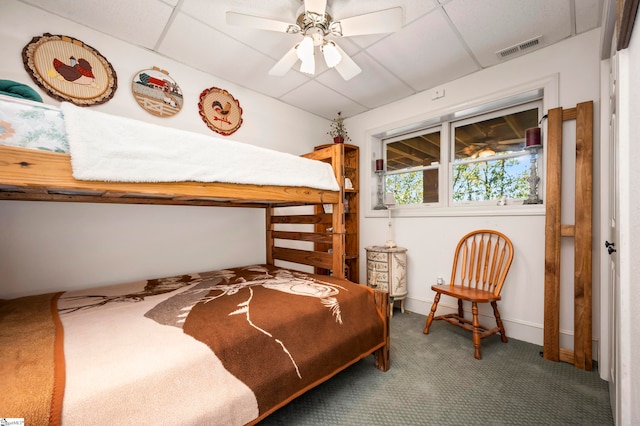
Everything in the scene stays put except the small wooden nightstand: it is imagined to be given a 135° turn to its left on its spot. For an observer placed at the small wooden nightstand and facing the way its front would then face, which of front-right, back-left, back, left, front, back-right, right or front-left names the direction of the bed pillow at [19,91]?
back-right

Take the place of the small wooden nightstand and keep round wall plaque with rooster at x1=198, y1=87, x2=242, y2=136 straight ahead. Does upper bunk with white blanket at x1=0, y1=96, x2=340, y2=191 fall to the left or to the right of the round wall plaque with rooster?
left

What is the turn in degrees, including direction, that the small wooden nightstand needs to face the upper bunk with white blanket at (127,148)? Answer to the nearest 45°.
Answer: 0° — it already faces it

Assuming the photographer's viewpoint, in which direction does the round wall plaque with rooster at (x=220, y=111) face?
facing the viewer and to the right of the viewer

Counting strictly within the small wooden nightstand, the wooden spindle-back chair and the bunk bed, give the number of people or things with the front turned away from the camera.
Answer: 0

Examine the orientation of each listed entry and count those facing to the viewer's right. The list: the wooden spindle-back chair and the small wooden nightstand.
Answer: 0

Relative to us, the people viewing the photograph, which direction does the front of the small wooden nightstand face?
facing the viewer and to the left of the viewer

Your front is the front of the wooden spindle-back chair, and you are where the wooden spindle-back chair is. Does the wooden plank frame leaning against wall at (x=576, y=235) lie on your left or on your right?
on your left

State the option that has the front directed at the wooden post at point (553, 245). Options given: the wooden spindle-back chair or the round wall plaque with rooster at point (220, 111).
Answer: the round wall plaque with rooster
